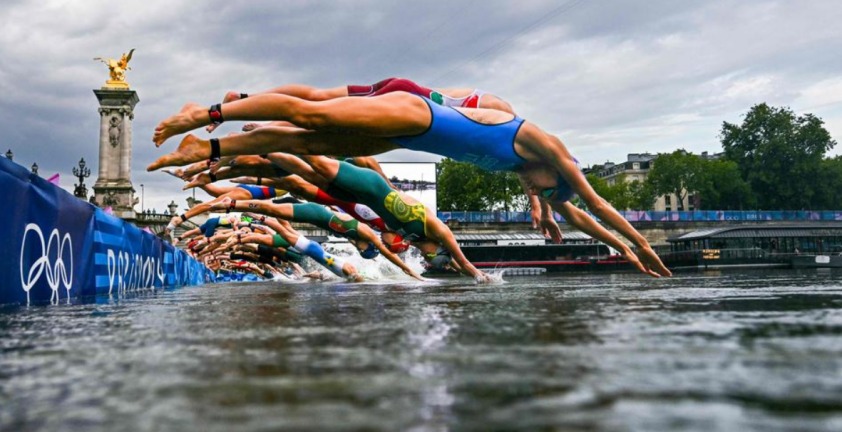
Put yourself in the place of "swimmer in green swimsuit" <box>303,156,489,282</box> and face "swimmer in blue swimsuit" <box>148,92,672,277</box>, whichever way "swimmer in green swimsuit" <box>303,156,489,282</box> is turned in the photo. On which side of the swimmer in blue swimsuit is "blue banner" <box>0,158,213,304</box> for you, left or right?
right

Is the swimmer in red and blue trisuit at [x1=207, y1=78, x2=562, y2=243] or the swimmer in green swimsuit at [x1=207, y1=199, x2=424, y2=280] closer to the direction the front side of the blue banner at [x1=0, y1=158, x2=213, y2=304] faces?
the swimmer in red and blue trisuit

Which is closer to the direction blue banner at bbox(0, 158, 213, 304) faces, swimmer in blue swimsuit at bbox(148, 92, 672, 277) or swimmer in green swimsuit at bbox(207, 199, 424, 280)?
the swimmer in blue swimsuit

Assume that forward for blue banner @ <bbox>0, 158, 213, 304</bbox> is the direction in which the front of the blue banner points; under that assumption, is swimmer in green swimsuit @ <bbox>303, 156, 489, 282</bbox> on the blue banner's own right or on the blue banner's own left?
on the blue banner's own left

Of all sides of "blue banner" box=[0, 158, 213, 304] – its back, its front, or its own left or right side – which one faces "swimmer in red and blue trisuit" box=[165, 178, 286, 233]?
left

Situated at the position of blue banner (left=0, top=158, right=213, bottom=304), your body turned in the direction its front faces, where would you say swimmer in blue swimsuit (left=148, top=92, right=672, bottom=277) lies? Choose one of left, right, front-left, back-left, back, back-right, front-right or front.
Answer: front

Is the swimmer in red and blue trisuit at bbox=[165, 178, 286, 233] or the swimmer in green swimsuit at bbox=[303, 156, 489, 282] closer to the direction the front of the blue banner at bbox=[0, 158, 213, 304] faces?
the swimmer in green swimsuit

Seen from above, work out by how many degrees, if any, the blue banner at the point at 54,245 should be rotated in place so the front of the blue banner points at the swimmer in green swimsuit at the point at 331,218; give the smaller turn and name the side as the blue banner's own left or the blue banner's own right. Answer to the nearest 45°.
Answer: approximately 90° to the blue banner's own left

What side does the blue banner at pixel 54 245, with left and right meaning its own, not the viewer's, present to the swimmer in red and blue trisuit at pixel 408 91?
front

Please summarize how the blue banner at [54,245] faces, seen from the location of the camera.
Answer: facing the viewer and to the right of the viewer

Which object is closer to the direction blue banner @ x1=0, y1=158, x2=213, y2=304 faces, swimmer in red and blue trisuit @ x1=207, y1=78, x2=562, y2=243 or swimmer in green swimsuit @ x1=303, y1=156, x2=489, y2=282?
the swimmer in red and blue trisuit
